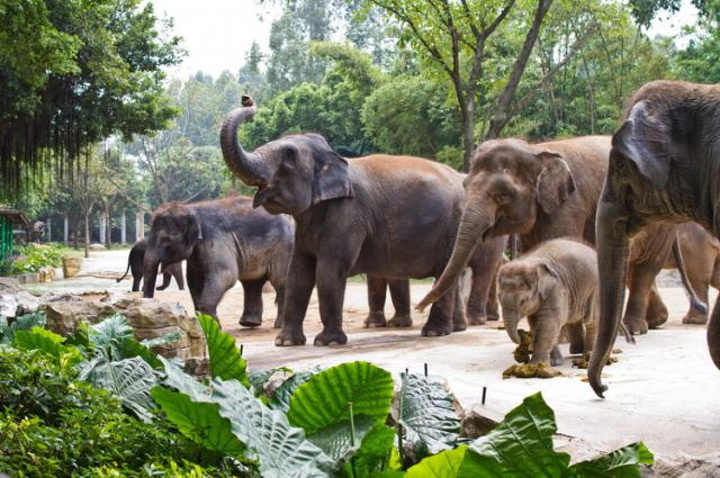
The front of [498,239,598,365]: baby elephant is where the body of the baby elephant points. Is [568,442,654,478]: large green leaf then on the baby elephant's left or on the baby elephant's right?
on the baby elephant's left

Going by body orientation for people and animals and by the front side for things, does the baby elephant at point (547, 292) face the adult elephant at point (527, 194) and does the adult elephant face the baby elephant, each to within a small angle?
no

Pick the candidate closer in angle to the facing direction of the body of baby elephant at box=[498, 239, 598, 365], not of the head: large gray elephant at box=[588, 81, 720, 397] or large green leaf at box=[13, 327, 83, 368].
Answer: the large green leaf

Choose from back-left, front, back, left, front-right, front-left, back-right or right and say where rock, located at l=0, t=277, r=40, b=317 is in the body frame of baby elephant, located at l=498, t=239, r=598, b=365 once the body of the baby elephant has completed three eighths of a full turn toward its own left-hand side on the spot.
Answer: back

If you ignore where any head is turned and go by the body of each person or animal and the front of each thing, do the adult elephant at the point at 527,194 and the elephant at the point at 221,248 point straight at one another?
no

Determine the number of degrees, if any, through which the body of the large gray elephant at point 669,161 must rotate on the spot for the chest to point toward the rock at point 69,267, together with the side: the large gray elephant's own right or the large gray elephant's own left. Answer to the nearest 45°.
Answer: approximately 45° to the large gray elephant's own right

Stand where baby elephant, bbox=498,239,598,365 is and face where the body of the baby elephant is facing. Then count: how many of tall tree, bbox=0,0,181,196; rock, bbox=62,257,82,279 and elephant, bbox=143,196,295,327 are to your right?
3

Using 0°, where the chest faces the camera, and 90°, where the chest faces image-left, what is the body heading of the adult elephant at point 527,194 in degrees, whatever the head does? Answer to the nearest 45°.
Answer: approximately 45°

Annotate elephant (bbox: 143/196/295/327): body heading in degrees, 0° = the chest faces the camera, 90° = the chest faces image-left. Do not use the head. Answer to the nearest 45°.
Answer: approximately 90°

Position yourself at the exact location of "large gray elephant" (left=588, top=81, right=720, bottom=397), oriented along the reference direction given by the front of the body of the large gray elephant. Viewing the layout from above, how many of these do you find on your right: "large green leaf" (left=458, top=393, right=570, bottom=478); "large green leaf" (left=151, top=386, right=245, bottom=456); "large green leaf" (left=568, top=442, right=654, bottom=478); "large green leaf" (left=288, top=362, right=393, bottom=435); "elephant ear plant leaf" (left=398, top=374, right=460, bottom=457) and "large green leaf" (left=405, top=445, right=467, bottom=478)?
0

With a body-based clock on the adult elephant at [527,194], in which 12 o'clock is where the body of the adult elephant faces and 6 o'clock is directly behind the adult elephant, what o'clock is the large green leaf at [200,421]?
The large green leaf is roughly at 11 o'clock from the adult elephant.

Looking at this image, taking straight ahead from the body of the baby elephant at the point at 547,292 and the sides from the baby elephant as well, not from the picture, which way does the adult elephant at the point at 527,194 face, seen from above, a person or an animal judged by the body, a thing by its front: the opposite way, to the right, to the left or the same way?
the same way

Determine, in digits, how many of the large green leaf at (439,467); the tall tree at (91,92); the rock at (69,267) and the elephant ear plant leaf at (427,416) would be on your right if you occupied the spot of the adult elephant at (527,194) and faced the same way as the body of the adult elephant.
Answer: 2

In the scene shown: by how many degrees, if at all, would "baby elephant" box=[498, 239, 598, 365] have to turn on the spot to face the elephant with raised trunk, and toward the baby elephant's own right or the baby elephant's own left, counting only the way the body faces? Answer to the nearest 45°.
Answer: approximately 90° to the baby elephant's own right

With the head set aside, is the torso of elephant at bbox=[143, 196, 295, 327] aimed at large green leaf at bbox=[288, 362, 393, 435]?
no

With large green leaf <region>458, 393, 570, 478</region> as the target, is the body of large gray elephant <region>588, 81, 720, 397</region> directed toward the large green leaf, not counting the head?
no

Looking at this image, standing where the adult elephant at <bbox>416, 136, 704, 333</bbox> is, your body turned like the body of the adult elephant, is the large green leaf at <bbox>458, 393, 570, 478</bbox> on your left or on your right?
on your left

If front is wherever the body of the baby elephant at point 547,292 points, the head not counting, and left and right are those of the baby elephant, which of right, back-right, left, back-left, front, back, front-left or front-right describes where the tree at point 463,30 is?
back-right

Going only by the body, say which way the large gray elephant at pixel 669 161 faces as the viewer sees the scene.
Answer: to the viewer's left
